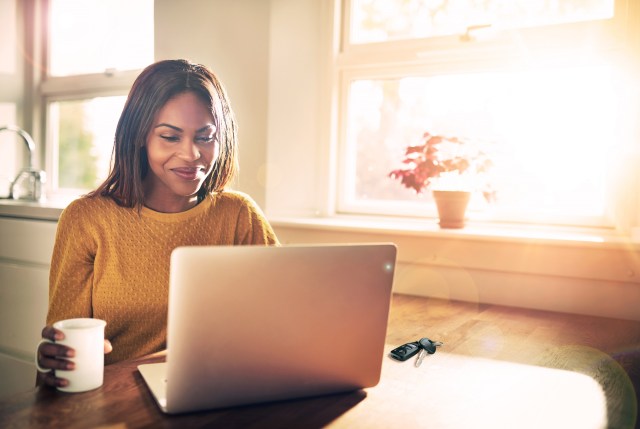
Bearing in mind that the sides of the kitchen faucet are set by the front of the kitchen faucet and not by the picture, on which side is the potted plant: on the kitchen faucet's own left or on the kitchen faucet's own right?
on the kitchen faucet's own left

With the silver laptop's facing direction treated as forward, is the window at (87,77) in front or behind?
in front

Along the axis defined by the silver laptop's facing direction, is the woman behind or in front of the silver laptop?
in front

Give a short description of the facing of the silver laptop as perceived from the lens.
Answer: facing away from the viewer and to the left of the viewer

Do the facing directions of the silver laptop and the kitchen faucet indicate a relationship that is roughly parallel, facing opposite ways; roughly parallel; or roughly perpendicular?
roughly perpendicular

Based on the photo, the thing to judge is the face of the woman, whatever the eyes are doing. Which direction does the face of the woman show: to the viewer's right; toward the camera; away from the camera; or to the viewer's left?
toward the camera
